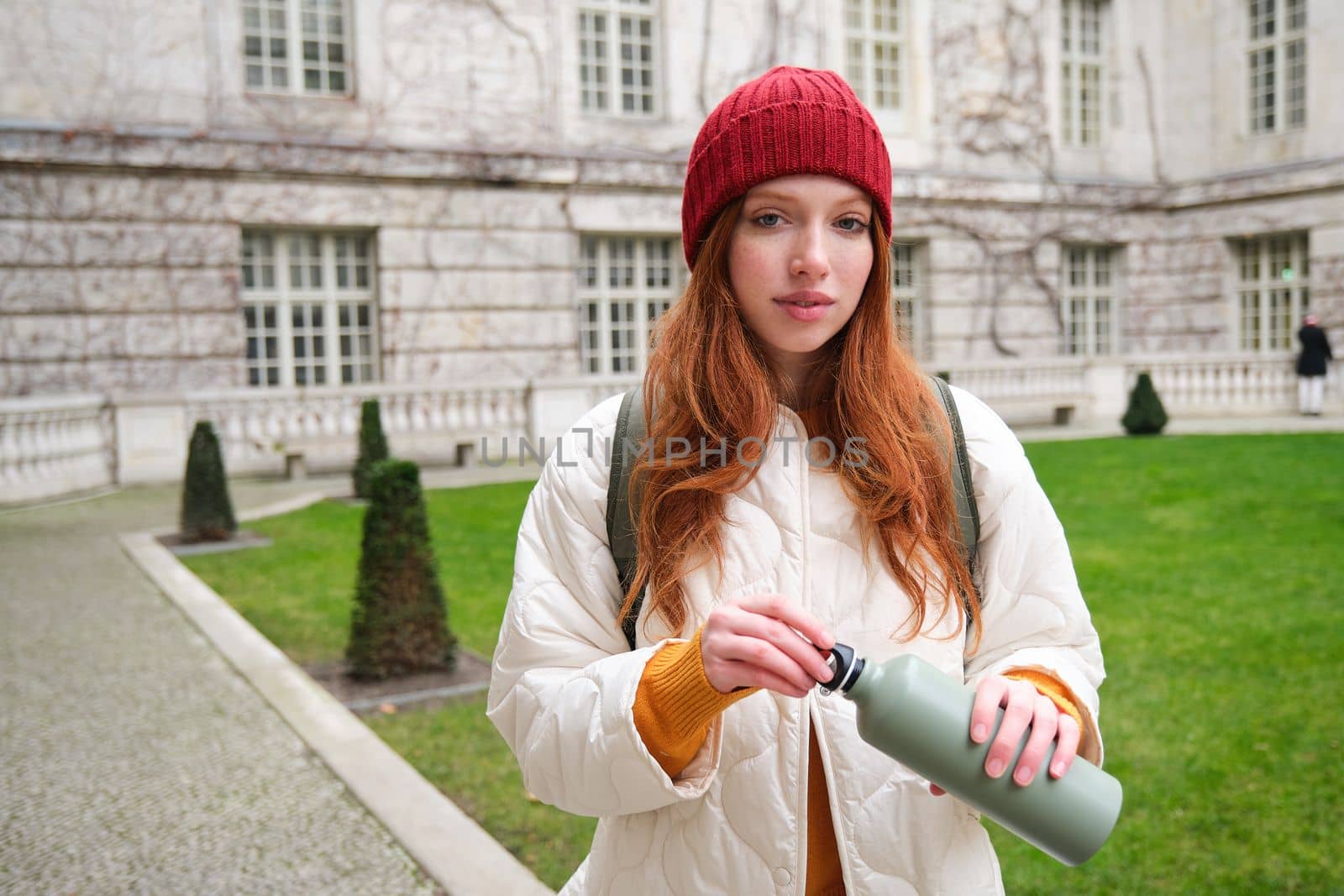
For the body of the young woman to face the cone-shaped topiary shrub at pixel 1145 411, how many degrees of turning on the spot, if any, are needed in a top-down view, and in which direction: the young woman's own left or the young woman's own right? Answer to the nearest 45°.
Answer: approximately 180°

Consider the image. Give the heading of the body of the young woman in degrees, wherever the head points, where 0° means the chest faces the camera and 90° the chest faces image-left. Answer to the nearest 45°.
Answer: approximately 0°

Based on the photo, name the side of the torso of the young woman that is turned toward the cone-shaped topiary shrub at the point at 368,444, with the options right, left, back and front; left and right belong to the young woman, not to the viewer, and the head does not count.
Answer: back

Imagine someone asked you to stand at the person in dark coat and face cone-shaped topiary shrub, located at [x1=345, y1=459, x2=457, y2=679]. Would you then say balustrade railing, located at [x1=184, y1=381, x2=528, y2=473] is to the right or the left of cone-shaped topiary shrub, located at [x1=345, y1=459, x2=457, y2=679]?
right

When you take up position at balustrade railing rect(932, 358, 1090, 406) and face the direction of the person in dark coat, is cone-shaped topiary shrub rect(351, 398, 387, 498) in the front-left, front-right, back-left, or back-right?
back-right

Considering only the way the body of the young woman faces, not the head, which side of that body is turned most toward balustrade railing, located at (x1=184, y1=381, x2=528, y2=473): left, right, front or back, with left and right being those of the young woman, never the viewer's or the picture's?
back

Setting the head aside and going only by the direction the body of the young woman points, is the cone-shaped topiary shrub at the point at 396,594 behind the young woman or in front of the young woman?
behind

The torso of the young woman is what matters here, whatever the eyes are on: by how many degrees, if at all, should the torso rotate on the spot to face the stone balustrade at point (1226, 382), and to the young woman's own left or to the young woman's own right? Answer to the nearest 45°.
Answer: approximately 180°

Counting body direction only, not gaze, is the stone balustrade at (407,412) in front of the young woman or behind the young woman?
behind

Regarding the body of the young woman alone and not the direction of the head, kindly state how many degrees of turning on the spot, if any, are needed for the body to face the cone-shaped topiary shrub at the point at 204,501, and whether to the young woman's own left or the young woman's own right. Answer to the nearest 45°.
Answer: approximately 135° to the young woman's own right

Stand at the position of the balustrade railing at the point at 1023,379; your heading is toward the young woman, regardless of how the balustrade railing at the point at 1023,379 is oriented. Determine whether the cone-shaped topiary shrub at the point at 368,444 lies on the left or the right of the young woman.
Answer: right
